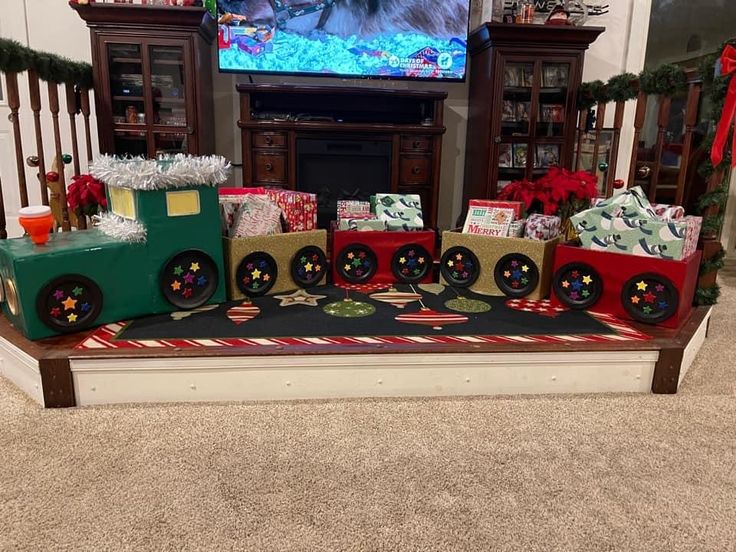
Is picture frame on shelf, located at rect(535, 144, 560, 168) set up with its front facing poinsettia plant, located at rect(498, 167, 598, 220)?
yes

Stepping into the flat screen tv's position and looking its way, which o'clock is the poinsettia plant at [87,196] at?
The poinsettia plant is roughly at 1 o'clock from the flat screen tv.

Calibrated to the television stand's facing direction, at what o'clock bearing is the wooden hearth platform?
The wooden hearth platform is roughly at 12 o'clock from the television stand.

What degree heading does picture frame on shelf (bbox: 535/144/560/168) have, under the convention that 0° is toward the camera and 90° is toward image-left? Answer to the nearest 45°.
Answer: approximately 0°

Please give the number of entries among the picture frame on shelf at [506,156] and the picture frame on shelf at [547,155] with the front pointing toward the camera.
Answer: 2

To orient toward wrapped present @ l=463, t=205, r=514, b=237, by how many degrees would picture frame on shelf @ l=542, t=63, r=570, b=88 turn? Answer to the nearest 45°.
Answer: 0° — it already faces it

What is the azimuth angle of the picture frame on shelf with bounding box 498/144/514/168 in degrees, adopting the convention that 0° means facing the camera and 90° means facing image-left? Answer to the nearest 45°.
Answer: approximately 0°

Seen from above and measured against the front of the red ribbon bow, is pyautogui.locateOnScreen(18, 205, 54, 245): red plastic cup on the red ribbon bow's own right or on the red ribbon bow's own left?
on the red ribbon bow's own right
